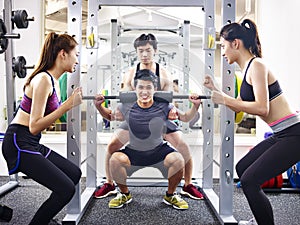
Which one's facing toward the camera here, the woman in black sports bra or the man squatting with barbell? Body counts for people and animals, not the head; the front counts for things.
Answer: the man squatting with barbell

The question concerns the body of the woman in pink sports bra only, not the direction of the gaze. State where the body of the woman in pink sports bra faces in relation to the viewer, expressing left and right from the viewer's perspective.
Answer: facing to the right of the viewer

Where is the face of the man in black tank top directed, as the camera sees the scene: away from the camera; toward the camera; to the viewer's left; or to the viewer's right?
toward the camera

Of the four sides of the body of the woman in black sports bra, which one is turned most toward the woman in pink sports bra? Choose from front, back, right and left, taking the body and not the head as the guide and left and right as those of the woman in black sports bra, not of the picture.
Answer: front

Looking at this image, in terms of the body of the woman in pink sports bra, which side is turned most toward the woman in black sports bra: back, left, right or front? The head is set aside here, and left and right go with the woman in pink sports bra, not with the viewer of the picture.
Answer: front

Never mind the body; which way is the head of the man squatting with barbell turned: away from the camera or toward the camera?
toward the camera

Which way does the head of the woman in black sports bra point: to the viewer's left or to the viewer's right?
to the viewer's left

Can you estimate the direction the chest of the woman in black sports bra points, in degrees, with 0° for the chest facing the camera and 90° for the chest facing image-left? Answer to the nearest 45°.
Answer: approximately 90°

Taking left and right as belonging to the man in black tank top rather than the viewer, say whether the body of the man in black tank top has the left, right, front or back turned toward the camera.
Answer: front
